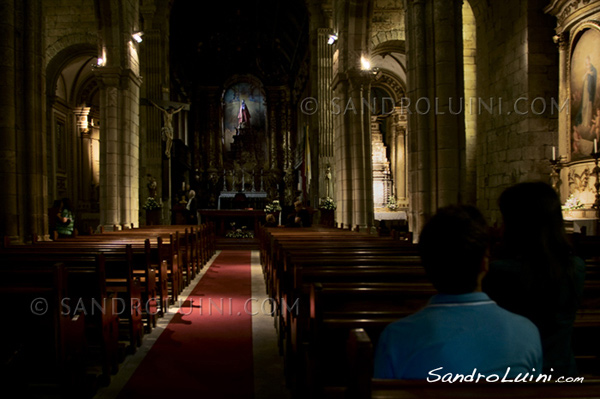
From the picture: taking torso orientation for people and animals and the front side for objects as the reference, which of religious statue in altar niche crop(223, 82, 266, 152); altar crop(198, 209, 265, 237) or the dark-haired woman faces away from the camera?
the dark-haired woman

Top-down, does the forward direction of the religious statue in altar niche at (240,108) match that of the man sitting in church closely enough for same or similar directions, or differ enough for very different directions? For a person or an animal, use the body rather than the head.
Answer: very different directions

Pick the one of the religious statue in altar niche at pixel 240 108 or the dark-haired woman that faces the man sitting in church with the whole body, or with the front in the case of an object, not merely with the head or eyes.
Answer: the religious statue in altar niche

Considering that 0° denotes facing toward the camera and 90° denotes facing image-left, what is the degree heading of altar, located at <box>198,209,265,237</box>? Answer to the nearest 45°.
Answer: approximately 0°

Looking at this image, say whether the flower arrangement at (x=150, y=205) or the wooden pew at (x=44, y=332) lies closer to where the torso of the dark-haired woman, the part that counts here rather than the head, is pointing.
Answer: the flower arrangement

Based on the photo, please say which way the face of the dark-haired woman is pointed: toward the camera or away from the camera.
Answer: away from the camera

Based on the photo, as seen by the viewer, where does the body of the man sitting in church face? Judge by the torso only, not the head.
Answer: away from the camera

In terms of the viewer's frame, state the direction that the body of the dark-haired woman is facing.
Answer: away from the camera

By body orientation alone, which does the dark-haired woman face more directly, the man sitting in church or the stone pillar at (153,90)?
the stone pillar
